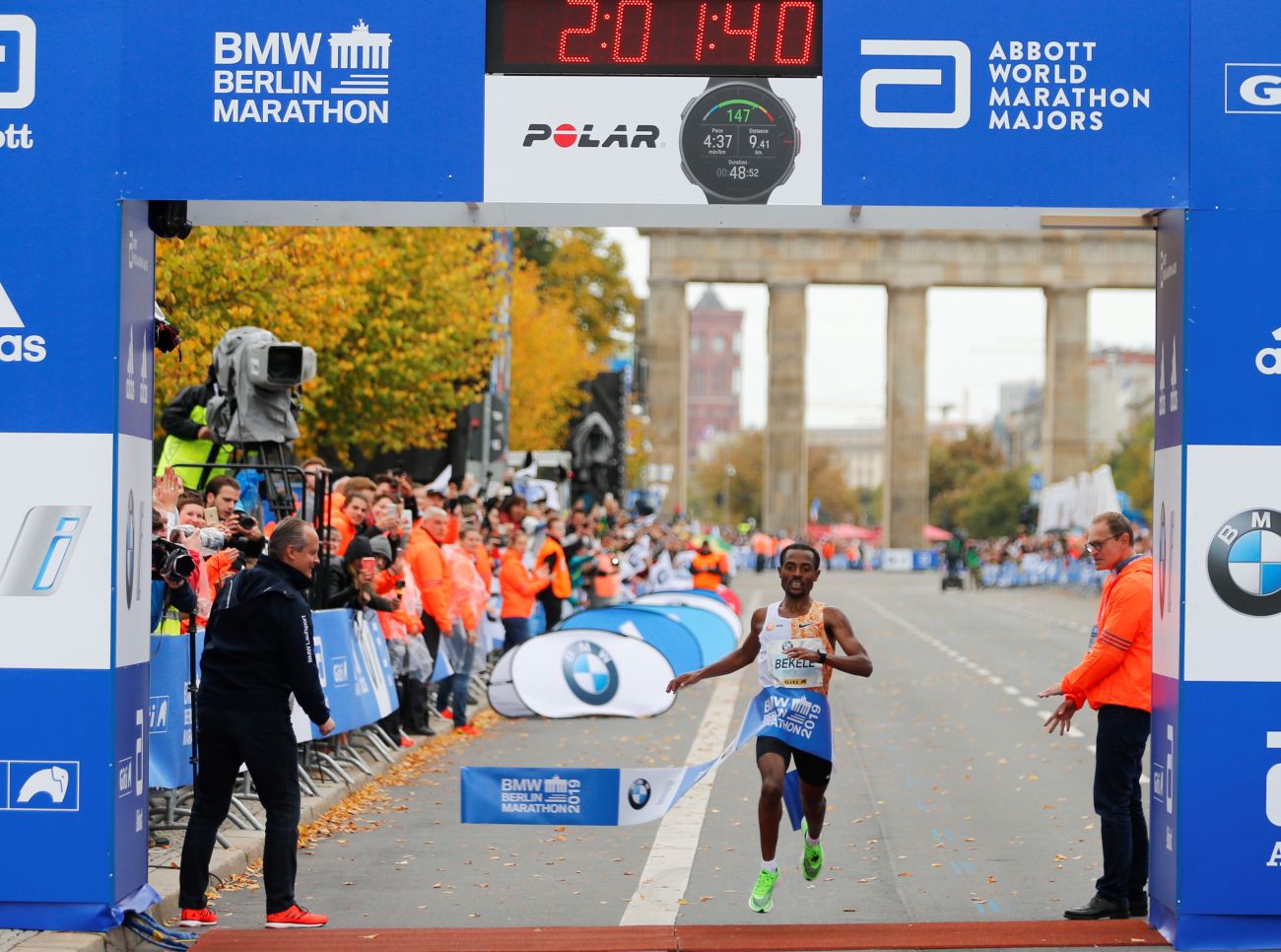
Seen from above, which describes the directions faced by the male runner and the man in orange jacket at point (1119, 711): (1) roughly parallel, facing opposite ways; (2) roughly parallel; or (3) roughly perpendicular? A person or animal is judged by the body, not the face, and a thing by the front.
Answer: roughly perpendicular

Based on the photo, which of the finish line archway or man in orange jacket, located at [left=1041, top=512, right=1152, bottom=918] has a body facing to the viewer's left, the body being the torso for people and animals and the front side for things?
the man in orange jacket

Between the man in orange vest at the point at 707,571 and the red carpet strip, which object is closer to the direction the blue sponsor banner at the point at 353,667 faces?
the red carpet strip

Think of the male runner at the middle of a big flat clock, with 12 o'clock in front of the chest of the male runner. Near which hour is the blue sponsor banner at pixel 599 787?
The blue sponsor banner is roughly at 3 o'clock from the male runner.

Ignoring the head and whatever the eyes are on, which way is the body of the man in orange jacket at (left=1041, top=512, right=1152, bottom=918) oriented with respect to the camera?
to the viewer's left
